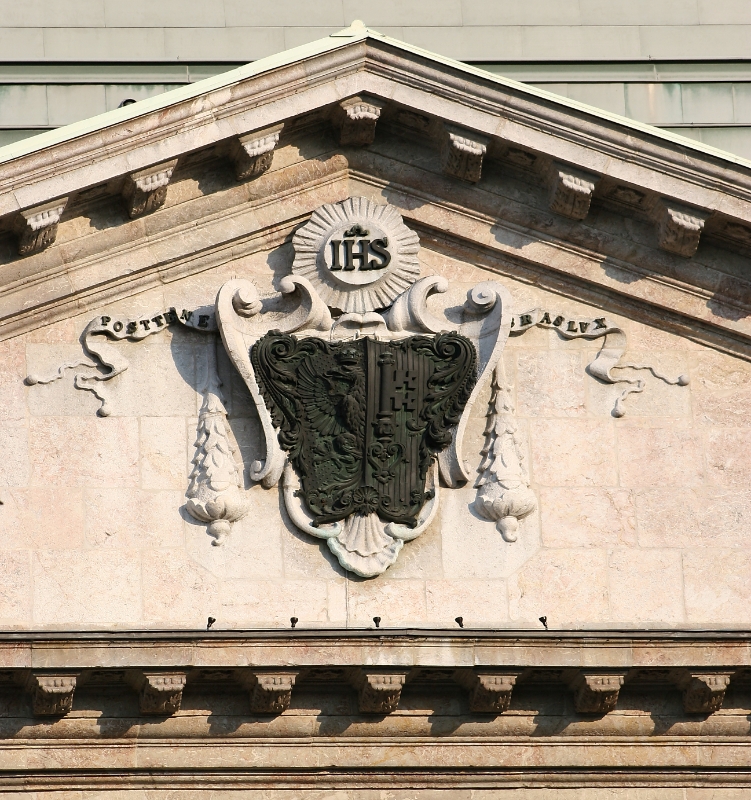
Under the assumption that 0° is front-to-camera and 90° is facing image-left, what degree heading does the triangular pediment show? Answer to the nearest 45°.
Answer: approximately 0°
